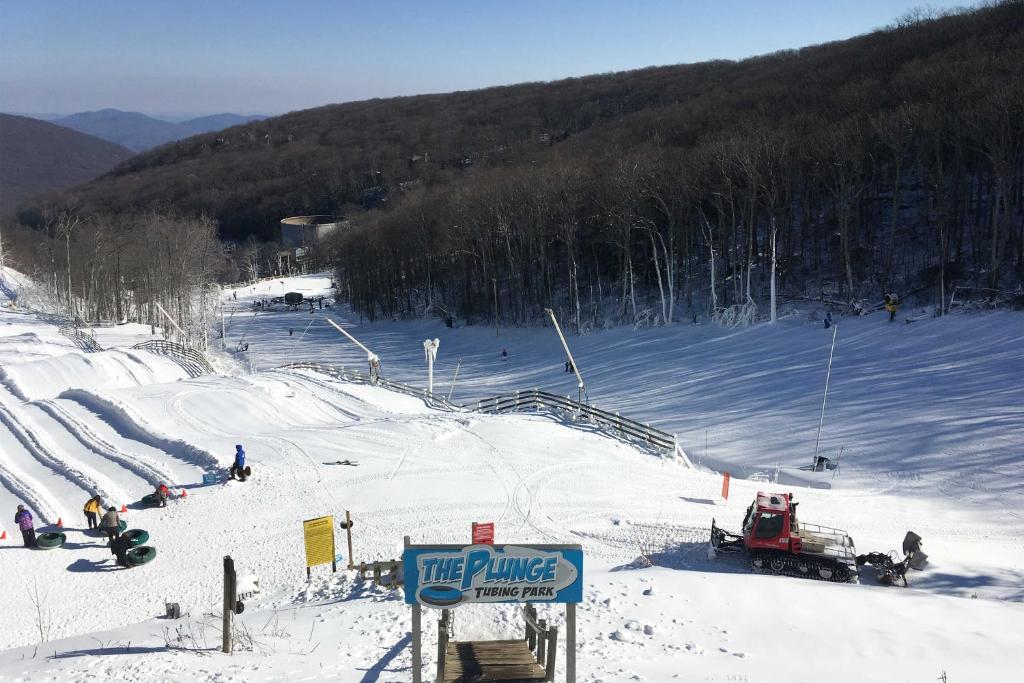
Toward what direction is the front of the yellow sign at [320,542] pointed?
toward the camera

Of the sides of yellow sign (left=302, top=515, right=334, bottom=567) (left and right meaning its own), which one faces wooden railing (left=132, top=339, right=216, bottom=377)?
back

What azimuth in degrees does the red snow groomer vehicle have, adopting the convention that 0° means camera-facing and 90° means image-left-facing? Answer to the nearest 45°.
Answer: approximately 90°

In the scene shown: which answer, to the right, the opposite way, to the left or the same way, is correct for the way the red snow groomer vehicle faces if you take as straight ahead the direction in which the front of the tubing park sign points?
to the right

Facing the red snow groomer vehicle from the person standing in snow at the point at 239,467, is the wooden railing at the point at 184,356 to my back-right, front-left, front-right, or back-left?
back-left

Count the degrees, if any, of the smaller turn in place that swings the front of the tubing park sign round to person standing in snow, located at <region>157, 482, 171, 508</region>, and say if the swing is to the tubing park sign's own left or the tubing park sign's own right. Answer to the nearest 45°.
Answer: approximately 135° to the tubing park sign's own right

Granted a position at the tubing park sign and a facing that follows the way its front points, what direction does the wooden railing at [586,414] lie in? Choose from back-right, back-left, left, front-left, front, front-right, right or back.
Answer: back

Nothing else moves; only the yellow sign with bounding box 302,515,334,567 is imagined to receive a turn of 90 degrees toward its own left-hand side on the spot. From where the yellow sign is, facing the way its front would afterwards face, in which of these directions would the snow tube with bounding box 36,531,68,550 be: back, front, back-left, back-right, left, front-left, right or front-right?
back-left

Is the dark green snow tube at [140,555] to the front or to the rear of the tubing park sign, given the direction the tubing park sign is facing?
to the rear

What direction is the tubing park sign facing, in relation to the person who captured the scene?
facing the viewer

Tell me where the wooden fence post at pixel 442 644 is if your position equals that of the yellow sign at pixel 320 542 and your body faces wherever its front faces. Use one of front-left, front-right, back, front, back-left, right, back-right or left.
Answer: front

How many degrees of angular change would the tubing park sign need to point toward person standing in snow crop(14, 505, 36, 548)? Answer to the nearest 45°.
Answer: approximately 135° to its right

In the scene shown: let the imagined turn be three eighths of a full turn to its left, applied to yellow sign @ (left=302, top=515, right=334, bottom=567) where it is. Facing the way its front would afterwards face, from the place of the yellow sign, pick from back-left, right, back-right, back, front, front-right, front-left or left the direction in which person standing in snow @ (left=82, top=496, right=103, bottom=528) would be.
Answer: left
